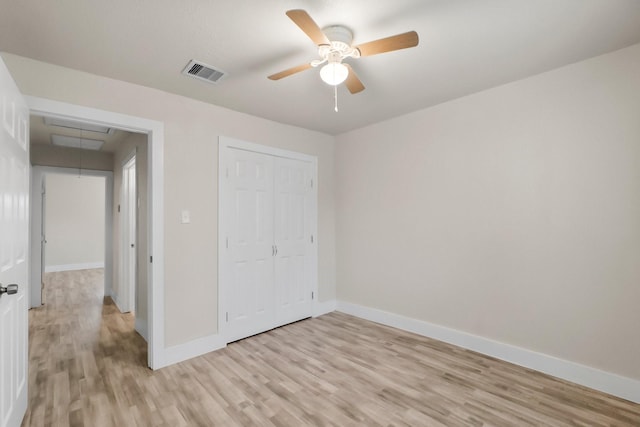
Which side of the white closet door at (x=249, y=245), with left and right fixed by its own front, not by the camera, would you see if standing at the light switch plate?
right

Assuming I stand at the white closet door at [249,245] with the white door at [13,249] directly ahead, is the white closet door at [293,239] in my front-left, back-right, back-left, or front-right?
back-left

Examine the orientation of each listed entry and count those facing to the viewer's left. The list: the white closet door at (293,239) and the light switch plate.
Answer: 0

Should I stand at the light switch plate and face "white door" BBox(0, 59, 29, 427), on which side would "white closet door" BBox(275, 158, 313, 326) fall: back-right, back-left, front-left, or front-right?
back-left

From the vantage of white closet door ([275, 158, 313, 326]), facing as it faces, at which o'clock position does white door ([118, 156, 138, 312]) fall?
The white door is roughly at 5 o'clock from the white closet door.

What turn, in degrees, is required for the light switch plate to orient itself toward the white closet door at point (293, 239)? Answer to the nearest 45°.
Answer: approximately 90° to its left

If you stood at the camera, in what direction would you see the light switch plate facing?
facing the viewer

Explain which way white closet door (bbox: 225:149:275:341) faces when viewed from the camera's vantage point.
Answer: facing the viewer and to the right of the viewer

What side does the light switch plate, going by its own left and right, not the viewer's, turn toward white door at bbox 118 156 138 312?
back

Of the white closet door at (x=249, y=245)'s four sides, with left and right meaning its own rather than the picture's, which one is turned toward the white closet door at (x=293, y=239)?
left
